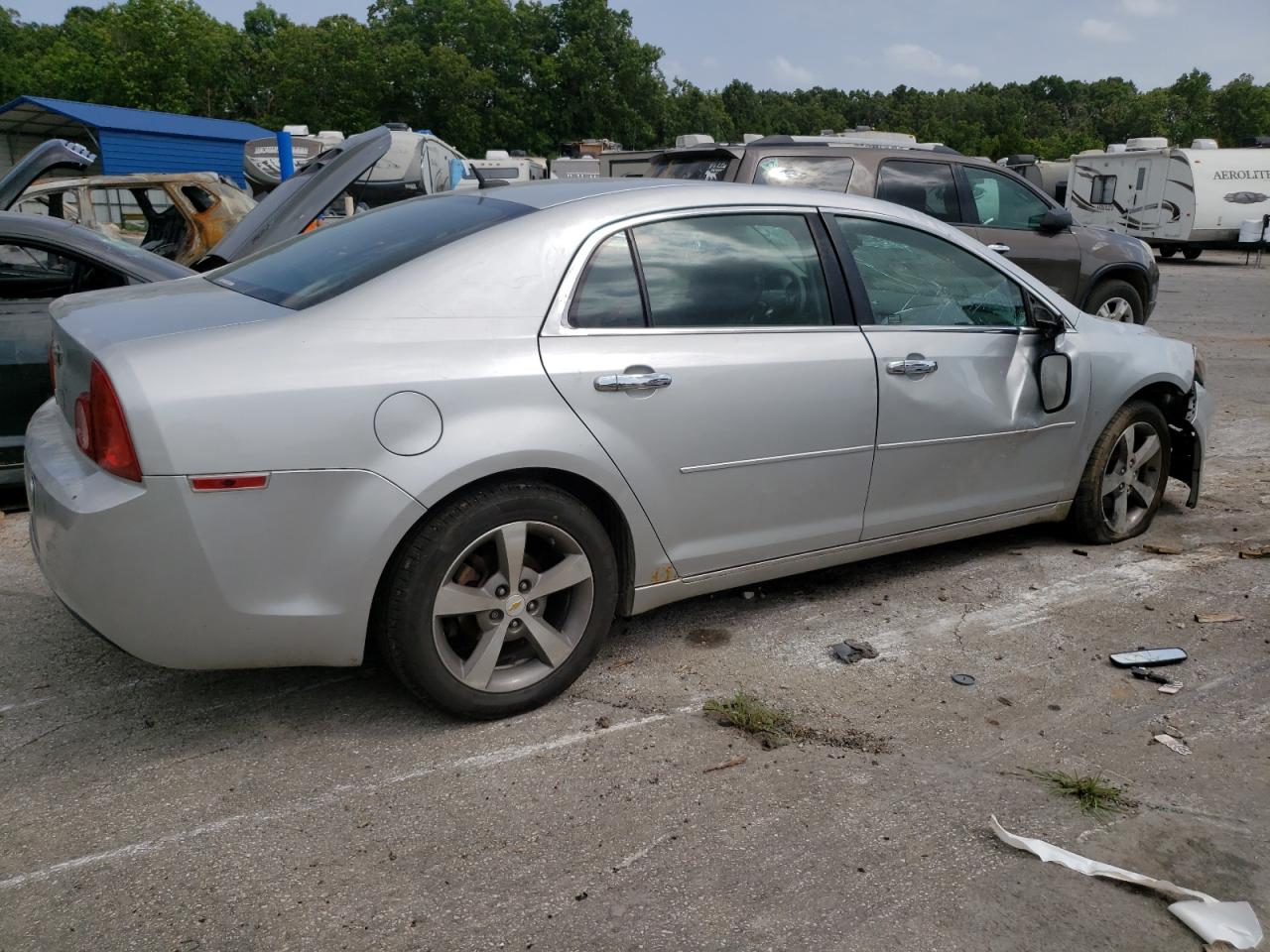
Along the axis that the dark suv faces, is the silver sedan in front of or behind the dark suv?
behind

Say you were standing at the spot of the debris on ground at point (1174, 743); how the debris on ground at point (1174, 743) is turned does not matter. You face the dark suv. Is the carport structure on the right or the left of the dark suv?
left

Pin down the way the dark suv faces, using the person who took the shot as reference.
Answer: facing away from the viewer and to the right of the viewer

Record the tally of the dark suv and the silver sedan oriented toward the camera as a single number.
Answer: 0

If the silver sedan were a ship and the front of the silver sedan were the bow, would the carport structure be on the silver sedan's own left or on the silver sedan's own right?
on the silver sedan's own left

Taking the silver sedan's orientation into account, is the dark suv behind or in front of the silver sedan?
in front

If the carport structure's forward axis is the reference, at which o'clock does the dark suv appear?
The dark suv is roughly at 10 o'clock from the carport structure.

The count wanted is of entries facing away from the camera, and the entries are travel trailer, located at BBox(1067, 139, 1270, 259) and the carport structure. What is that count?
0

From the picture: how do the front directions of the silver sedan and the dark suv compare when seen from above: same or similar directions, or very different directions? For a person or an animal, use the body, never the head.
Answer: same or similar directions

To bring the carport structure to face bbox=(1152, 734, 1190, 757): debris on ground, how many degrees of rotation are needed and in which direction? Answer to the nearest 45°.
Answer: approximately 45° to its left

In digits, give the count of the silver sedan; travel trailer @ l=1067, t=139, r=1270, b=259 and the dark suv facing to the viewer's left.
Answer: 0

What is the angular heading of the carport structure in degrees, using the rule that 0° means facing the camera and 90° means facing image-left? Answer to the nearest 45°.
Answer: approximately 45°

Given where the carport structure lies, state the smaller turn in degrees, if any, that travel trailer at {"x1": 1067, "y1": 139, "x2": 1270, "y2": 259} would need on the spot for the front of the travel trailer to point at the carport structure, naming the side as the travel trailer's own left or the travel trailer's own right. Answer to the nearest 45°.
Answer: approximately 135° to the travel trailer's own right

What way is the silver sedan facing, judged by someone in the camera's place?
facing away from the viewer and to the right of the viewer
